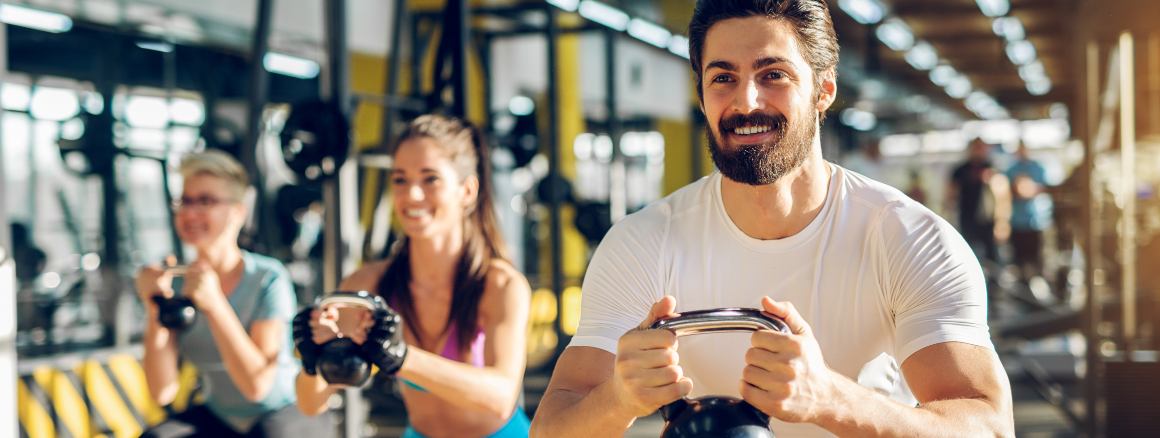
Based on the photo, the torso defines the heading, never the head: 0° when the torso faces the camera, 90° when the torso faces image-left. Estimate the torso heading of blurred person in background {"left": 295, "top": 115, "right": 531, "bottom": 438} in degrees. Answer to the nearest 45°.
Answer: approximately 45°

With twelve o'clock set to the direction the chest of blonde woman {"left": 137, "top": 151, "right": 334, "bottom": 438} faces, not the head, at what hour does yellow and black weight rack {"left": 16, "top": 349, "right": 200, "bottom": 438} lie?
The yellow and black weight rack is roughly at 4 o'clock from the blonde woman.

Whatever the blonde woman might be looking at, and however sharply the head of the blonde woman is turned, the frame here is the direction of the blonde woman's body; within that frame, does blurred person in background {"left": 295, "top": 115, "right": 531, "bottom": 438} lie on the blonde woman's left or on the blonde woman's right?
on the blonde woman's left

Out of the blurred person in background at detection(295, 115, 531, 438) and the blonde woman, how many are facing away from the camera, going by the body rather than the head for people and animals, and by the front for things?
0

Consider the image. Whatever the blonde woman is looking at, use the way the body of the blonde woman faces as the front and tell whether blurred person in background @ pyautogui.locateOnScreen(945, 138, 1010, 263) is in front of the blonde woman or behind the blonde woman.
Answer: behind

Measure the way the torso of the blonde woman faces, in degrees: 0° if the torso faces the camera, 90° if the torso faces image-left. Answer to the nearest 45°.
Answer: approximately 45°

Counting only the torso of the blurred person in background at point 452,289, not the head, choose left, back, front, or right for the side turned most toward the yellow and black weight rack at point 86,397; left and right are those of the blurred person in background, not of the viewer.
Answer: right

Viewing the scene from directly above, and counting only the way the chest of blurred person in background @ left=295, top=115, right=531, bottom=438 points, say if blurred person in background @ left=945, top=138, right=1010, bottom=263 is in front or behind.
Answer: behind

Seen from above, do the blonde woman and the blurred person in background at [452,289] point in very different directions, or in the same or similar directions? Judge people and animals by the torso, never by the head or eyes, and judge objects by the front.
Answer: same or similar directions

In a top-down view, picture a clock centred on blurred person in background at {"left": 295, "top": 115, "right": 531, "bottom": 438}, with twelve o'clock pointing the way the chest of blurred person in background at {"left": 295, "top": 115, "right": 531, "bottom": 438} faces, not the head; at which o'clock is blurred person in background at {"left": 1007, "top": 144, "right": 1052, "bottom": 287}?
blurred person in background at {"left": 1007, "top": 144, "right": 1052, "bottom": 287} is roughly at 6 o'clock from blurred person in background at {"left": 295, "top": 115, "right": 531, "bottom": 438}.

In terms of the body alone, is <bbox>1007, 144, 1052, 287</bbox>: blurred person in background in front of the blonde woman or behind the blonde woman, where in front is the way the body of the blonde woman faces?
behind

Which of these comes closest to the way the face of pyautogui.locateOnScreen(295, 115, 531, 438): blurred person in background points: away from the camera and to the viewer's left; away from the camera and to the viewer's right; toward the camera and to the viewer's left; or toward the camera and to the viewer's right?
toward the camera and to the viewer's left

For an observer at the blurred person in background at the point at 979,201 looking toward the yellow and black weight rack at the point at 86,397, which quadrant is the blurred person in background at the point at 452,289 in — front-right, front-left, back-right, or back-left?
front-left
